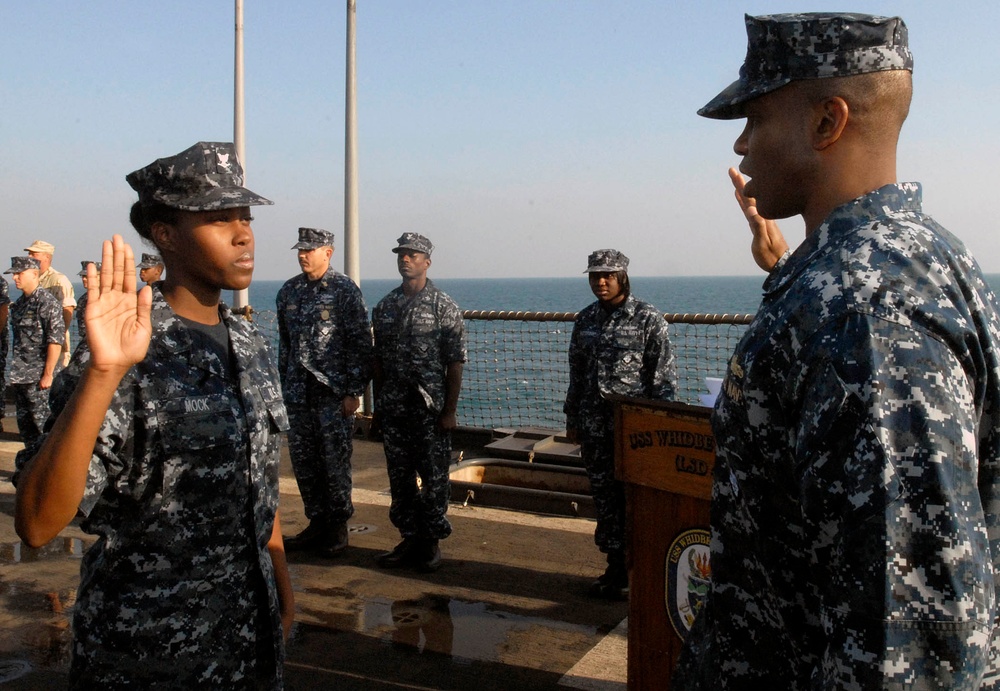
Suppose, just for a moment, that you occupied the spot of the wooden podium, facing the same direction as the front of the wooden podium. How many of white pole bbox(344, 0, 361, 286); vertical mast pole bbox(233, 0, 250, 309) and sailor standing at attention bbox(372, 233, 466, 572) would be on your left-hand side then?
0

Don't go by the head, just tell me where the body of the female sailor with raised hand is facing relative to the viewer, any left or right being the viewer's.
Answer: facing the viewer and to the right of the viewer

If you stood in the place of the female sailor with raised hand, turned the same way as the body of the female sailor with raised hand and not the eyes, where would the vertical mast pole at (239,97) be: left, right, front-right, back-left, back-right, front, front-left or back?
back-left

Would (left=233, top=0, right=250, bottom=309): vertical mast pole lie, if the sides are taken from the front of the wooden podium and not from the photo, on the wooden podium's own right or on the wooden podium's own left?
on the wooden podium's own right

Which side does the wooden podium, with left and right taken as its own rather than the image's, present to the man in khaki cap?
right

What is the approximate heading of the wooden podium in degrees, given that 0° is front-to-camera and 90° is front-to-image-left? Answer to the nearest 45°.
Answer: approximately 45°

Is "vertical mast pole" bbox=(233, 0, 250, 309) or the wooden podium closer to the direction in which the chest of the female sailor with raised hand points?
the wooden podium

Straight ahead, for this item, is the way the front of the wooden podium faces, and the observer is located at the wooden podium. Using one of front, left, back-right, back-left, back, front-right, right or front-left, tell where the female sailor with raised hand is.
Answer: front

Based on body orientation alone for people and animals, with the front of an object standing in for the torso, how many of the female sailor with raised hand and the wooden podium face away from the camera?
0

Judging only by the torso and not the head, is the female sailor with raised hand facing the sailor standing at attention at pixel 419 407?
no

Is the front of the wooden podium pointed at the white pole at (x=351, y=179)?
no

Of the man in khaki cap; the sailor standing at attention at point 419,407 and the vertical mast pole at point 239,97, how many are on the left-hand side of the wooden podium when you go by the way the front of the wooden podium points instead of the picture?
0

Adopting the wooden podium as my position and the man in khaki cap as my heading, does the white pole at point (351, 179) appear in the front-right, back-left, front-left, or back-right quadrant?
front-right

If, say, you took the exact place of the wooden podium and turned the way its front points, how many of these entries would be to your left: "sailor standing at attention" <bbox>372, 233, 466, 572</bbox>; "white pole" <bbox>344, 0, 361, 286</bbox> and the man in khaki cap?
0
